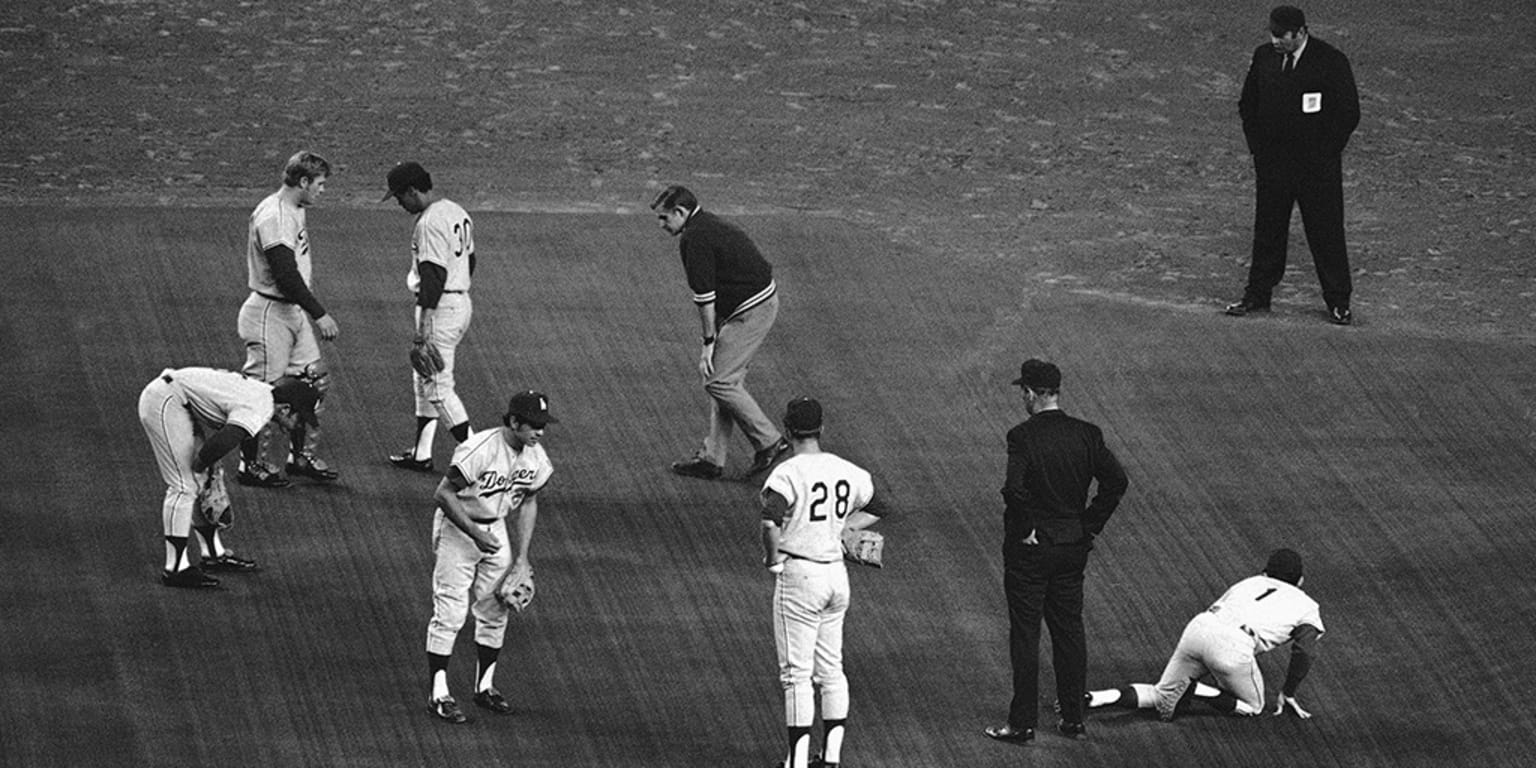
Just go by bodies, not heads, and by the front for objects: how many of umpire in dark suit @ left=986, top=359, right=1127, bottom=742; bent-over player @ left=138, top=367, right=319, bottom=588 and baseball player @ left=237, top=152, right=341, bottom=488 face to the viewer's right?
2

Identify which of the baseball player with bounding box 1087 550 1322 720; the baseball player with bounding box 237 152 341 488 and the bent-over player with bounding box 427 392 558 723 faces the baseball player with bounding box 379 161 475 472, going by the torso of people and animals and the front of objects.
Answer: the baseball player with bounding box 237 152 341 488

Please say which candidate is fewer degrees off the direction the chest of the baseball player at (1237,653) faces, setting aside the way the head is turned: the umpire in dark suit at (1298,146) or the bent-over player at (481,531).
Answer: the umpire in dark suit

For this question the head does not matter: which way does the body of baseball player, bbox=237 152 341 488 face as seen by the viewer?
to the viewer's right

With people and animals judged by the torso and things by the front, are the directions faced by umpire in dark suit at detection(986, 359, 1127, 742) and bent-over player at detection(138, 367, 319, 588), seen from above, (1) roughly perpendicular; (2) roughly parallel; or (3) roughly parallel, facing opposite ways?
roughly perpendicular

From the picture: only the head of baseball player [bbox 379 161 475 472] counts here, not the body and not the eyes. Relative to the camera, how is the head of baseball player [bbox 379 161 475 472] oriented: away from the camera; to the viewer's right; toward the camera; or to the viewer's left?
to the viewer's left

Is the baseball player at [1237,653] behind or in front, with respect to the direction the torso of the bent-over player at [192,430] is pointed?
in front

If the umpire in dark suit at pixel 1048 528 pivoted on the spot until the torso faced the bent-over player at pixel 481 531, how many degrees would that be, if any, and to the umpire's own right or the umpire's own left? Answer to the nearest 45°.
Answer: approximately 45° to the umpire's own left

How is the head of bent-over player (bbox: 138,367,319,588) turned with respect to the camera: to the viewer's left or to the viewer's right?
to the viewer's right

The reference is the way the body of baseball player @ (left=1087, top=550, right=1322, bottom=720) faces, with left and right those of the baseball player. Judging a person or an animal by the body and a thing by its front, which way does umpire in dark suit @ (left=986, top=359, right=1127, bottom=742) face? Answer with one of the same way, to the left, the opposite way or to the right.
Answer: to the left

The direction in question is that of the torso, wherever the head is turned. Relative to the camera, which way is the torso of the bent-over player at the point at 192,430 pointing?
to the viewer's right

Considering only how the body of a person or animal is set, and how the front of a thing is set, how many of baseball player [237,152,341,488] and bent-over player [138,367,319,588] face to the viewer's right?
2

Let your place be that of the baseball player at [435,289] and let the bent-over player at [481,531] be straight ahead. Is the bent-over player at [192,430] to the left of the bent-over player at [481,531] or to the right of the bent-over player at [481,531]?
right

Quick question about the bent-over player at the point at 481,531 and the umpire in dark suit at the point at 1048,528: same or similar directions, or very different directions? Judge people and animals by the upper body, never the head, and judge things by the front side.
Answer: very different directions

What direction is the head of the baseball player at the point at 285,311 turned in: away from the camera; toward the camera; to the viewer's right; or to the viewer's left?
to the viewer's right
